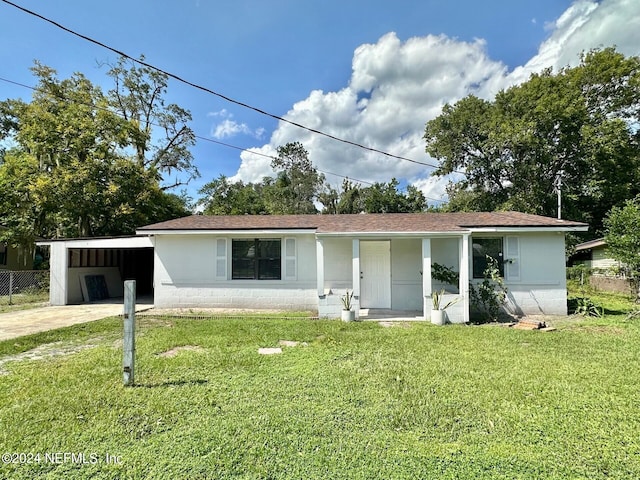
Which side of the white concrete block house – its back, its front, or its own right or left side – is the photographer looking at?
front

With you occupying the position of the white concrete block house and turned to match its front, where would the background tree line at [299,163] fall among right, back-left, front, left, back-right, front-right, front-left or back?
back

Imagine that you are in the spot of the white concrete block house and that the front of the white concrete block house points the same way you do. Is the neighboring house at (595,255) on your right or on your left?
on your left

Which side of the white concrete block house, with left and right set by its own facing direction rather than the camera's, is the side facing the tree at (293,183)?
back

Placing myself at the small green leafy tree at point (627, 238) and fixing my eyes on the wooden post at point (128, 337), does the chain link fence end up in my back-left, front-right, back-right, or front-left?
front-right

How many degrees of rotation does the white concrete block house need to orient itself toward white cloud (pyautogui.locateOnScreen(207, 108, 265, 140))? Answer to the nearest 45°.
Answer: approximately 135° to its right

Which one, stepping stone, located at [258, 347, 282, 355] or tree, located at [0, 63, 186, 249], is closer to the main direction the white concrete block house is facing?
the stepping stone
